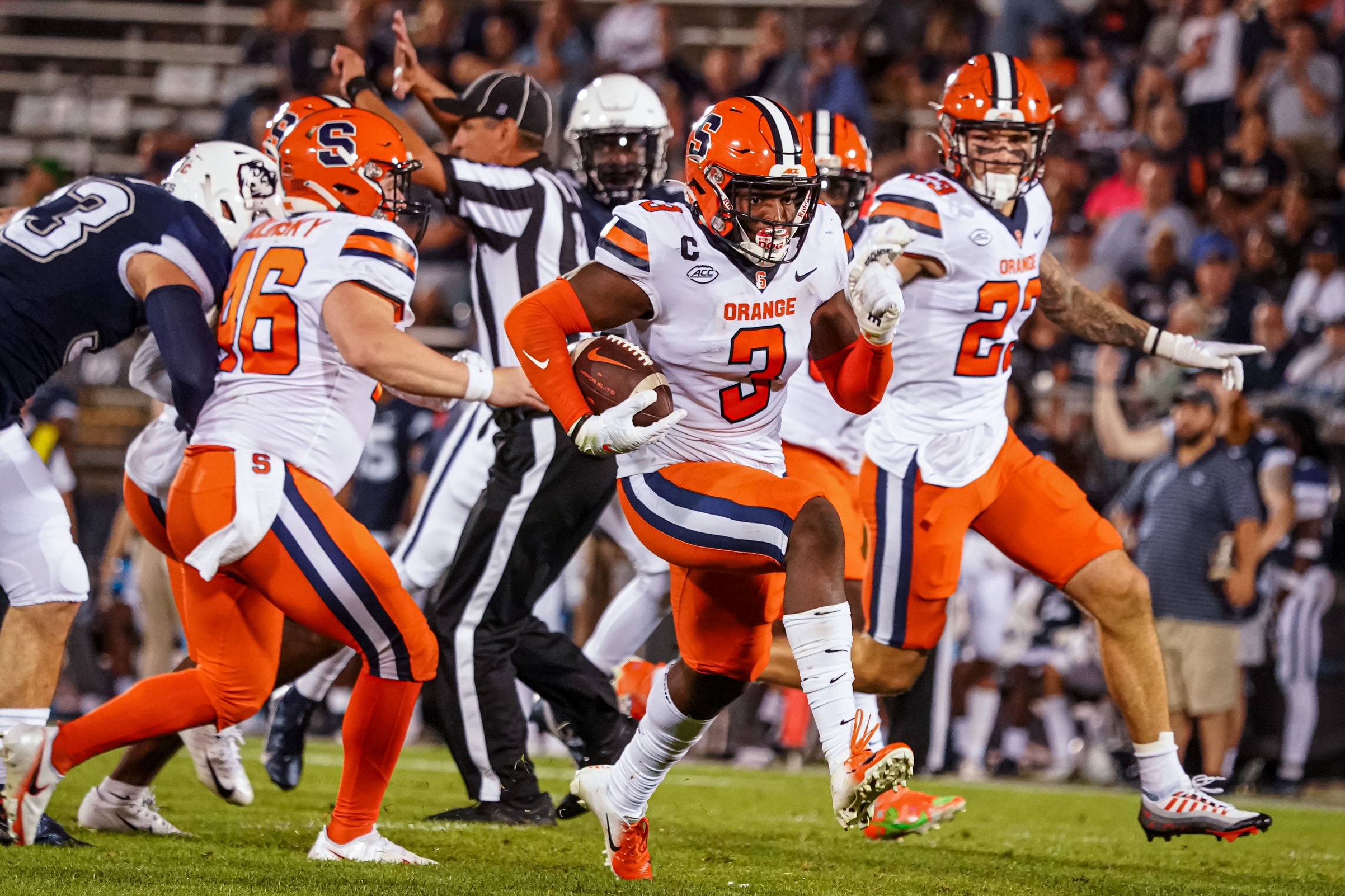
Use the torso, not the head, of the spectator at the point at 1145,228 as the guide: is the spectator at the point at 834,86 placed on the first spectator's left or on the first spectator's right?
on the first spectator's right

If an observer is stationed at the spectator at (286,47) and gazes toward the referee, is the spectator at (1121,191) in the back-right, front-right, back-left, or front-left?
front-left

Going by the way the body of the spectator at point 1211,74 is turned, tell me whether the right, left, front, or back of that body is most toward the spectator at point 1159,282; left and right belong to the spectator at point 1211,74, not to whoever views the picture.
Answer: front

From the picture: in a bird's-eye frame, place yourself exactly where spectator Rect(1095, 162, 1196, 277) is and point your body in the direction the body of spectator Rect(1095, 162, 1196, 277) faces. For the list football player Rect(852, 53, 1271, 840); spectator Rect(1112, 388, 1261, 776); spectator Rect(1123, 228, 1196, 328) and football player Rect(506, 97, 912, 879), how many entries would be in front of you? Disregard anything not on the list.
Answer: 4

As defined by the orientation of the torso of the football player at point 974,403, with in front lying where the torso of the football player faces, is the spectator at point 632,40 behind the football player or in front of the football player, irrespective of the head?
behind

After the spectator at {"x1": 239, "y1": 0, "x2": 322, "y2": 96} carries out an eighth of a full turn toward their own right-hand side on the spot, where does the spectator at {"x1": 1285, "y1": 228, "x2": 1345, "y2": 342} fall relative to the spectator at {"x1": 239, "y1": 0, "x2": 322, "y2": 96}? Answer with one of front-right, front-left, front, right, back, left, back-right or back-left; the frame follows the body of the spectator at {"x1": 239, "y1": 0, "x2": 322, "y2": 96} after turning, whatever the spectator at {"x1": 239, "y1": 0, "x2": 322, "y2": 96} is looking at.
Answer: left

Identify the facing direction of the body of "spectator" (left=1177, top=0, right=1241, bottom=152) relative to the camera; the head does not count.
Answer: toward the camera

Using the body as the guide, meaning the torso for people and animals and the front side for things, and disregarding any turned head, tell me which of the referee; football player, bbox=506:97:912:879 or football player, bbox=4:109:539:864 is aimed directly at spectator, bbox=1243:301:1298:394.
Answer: football player, bbox=4:109:539:864

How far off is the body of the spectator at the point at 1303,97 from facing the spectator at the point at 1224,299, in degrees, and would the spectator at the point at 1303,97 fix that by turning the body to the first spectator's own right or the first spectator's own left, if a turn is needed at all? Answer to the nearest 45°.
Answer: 0° — they already face them

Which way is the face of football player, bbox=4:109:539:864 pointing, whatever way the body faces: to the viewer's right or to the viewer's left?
to the viewer's right

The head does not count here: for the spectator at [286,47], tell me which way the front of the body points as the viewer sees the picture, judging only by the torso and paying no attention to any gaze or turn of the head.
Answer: toward the camera

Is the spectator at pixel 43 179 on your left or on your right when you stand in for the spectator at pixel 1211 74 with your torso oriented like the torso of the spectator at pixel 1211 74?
on your right

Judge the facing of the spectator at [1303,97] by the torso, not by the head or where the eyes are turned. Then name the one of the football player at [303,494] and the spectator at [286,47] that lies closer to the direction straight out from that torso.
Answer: the football player

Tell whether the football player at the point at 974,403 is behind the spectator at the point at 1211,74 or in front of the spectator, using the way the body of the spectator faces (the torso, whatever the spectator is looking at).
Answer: in front

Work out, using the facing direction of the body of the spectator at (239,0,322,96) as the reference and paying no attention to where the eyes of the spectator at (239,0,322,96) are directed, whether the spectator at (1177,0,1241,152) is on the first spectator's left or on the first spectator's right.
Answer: on the first spectator's left
